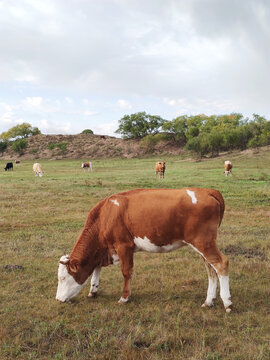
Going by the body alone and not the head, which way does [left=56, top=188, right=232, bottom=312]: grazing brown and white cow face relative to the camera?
to the viewer's left
